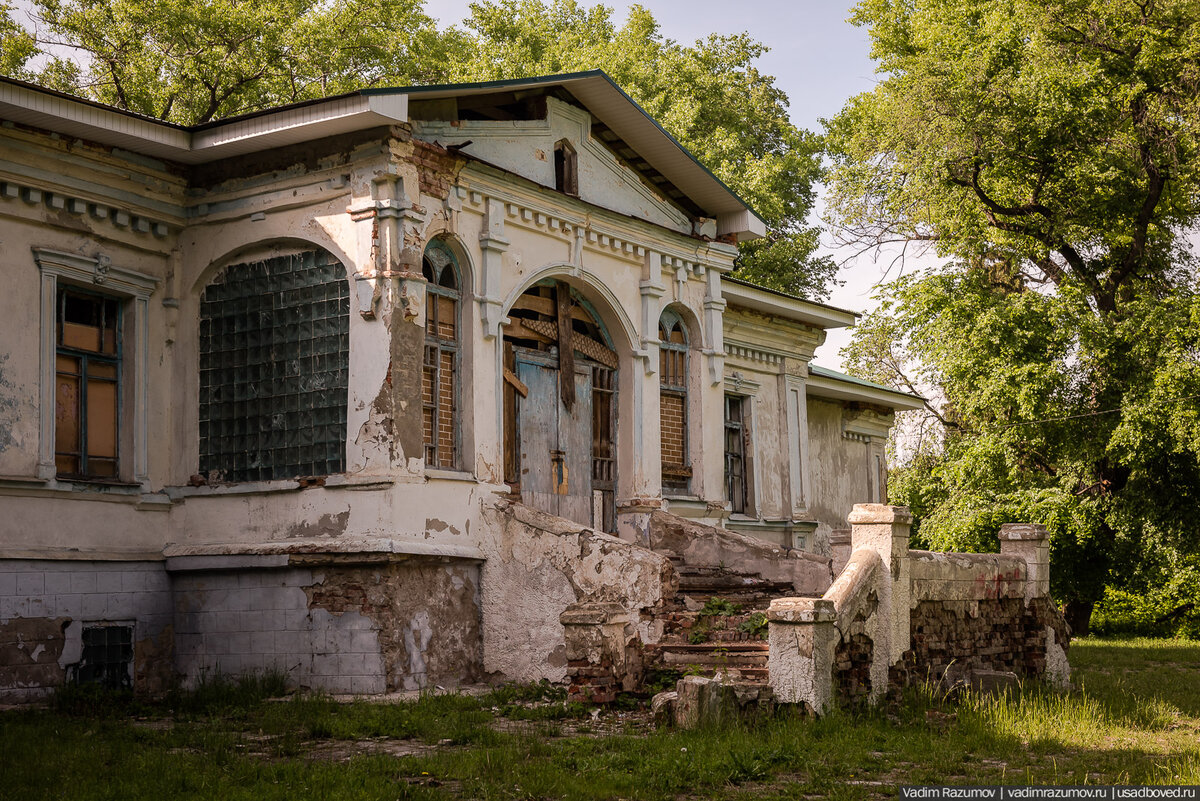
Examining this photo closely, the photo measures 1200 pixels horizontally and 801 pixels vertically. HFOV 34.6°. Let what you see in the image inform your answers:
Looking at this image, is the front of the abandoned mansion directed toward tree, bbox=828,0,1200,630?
no

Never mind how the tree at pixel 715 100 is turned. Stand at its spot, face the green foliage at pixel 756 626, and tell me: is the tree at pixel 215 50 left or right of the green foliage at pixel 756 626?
right

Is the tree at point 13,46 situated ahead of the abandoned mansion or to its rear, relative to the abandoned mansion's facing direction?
to the rear

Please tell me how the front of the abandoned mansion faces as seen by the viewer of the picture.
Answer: facing the viewer and to the right of the viewer

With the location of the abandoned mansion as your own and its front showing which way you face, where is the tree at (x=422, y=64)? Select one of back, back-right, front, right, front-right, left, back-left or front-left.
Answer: back-left

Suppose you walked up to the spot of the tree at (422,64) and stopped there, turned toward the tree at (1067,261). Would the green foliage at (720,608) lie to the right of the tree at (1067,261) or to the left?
right

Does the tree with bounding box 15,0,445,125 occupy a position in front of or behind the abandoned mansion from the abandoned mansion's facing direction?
behind

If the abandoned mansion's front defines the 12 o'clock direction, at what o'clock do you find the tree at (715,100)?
The tree is roughly at 8 o'clock from the abandoned mansion.
